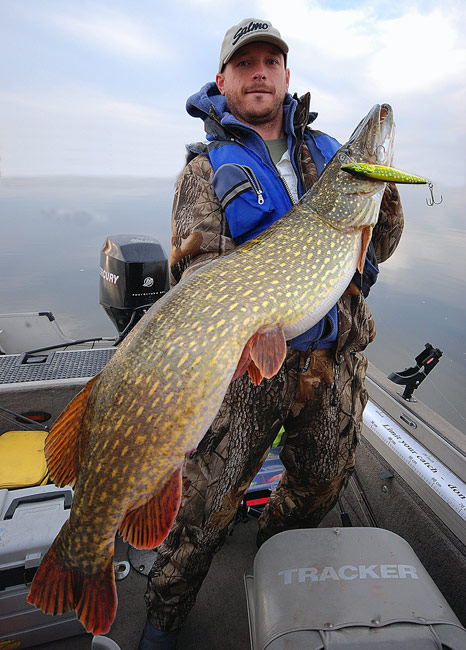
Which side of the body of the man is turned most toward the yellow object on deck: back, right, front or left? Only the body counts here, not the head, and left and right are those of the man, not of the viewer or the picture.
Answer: right

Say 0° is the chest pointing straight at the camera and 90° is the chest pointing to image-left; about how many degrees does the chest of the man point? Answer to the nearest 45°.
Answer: approximately 0°

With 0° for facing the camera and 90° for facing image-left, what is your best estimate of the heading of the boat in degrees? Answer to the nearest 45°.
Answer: approximately 0°

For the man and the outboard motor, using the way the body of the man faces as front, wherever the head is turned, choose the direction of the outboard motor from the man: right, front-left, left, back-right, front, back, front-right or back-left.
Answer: back-right
